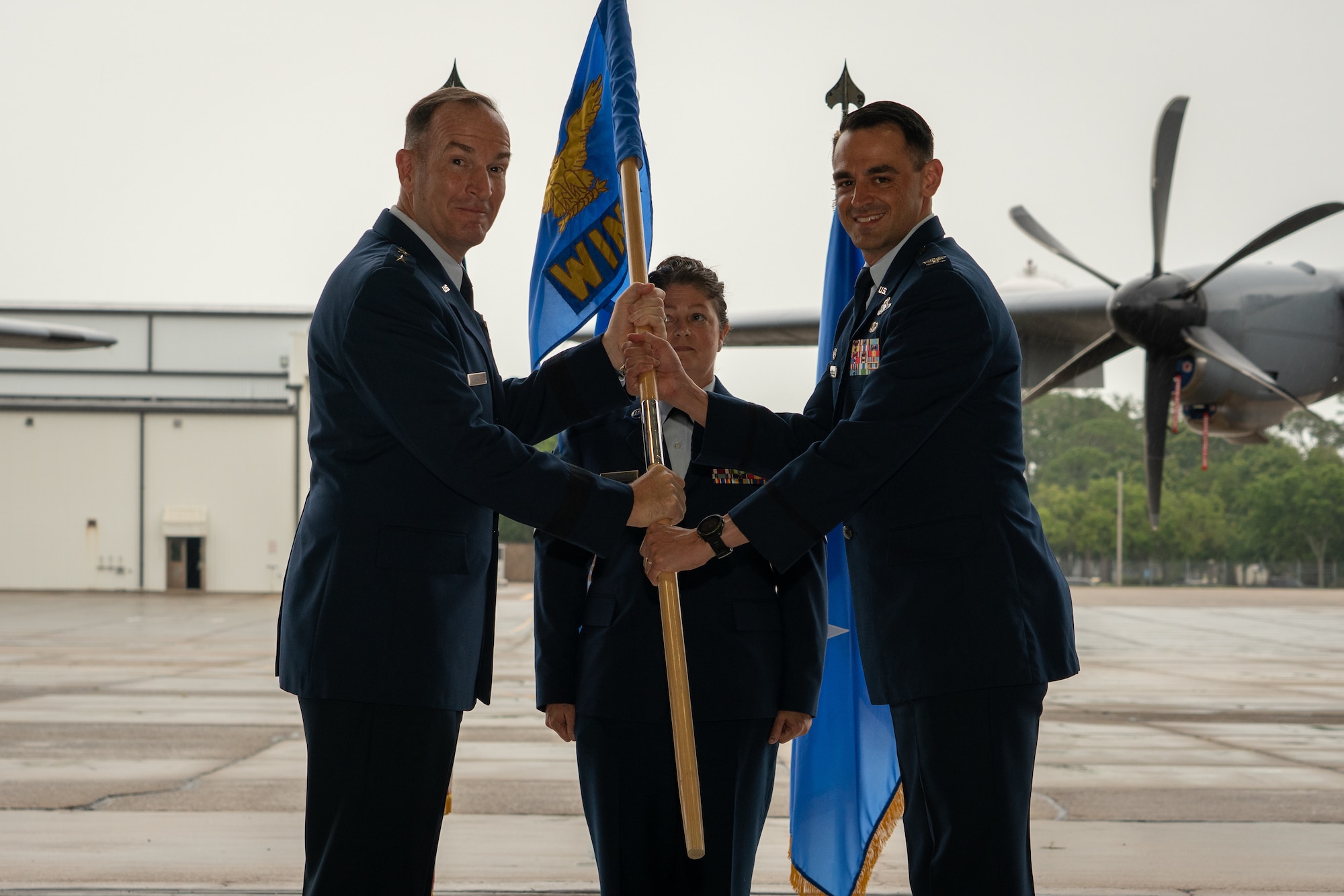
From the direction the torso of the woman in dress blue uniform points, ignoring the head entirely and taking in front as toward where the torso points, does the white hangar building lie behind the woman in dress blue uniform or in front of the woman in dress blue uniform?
behind

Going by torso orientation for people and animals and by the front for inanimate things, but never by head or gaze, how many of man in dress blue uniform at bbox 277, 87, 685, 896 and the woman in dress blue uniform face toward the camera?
1

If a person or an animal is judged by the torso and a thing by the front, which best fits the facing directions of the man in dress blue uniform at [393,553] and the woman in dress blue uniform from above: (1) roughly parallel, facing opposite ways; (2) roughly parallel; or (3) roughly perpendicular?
roughly perpendicular

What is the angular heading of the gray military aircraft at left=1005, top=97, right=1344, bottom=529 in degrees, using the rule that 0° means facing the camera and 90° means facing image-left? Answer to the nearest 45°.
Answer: approximately 45°

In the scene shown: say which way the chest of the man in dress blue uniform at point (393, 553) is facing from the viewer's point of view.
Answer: to the viewer's right

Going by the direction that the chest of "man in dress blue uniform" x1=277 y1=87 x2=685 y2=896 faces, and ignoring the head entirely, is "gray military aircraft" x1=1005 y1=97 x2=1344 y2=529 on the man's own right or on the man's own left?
on the man's own left
